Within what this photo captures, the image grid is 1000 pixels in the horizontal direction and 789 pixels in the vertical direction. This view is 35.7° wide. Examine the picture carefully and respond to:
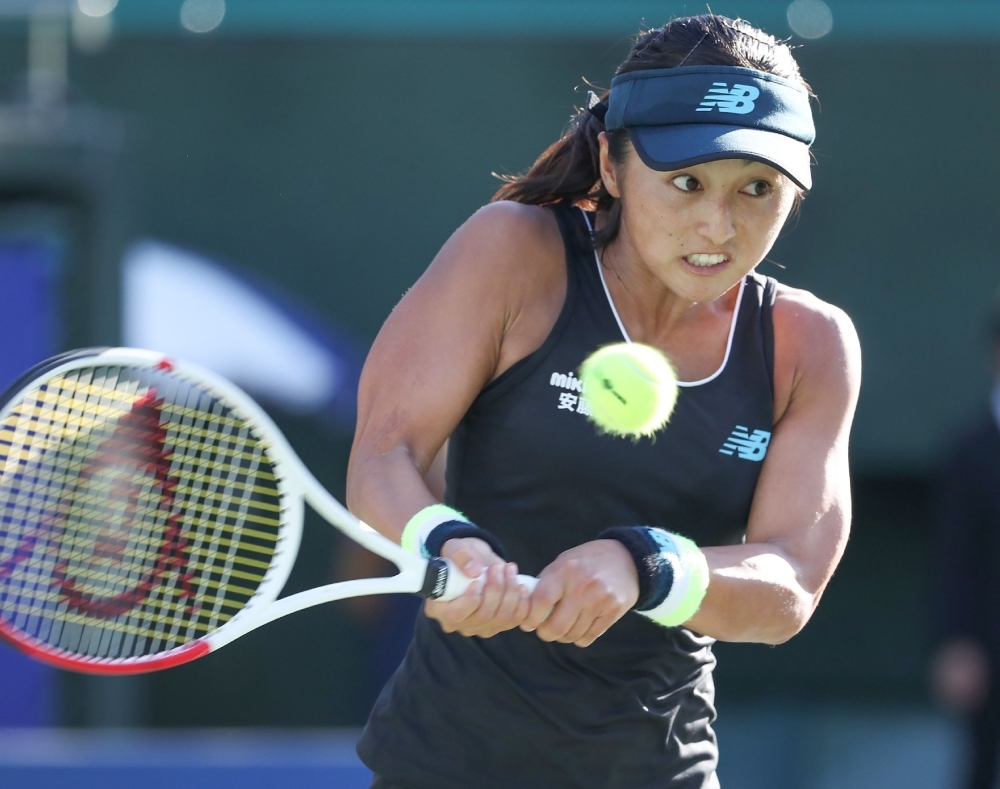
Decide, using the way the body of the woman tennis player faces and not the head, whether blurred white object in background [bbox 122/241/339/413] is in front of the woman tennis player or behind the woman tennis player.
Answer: behind

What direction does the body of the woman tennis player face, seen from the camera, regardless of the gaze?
toward the camera
